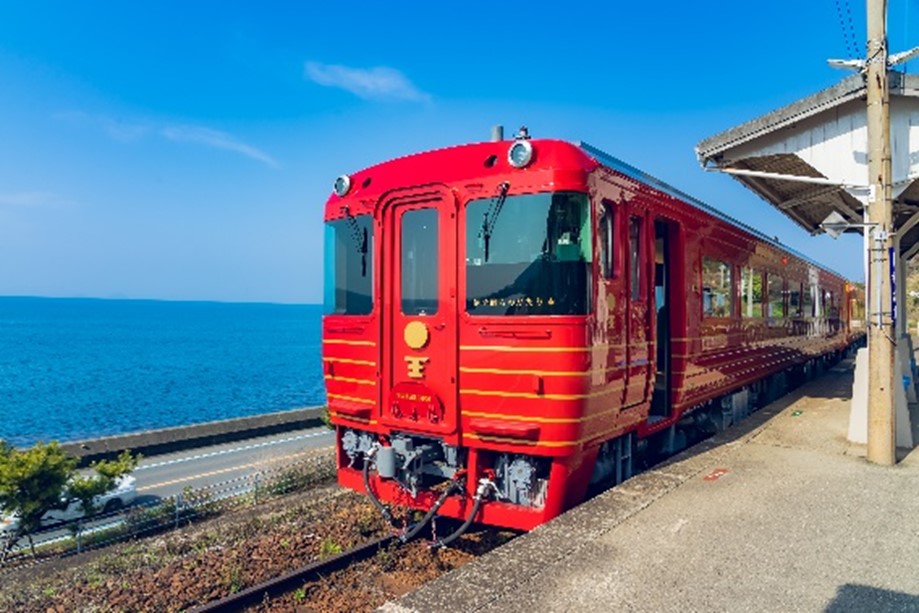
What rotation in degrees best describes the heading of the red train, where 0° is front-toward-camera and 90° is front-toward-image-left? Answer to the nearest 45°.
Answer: approximately 45°

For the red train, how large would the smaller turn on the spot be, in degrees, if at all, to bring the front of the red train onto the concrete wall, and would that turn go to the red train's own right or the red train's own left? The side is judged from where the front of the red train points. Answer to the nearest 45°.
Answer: approximately 90° to the red train's own right

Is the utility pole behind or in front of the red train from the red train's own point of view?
in front
